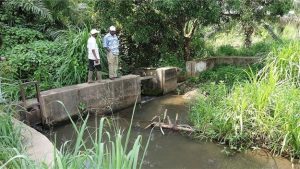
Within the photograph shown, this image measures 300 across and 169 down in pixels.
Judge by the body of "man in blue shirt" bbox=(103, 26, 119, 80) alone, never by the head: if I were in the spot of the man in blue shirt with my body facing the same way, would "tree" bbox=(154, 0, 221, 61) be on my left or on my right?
on my left

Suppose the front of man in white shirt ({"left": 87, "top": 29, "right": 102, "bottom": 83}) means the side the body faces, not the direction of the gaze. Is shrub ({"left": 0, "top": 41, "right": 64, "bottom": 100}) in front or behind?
behind

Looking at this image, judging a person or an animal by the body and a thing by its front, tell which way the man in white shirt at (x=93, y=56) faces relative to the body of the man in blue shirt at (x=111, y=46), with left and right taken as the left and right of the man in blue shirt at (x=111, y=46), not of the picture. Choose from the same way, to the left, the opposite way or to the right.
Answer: to the left

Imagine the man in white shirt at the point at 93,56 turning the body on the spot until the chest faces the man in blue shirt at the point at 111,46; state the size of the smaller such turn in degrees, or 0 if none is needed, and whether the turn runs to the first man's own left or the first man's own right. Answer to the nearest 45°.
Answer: approximately 45° to the first man's own left

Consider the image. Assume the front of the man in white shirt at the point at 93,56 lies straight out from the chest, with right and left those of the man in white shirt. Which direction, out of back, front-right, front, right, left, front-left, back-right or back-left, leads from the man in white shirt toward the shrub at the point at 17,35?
back-left

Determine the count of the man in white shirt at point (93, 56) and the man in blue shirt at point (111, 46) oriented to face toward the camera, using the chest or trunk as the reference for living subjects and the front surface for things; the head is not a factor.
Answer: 1

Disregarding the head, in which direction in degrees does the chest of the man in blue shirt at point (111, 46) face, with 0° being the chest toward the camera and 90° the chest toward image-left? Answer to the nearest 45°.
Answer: approximately 0°

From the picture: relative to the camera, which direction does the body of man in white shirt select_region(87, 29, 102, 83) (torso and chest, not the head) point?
to the viewer's right

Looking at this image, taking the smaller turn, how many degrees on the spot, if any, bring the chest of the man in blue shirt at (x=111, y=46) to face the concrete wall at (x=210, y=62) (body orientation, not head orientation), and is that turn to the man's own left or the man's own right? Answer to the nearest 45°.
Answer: approximately 135° to the man's own left
